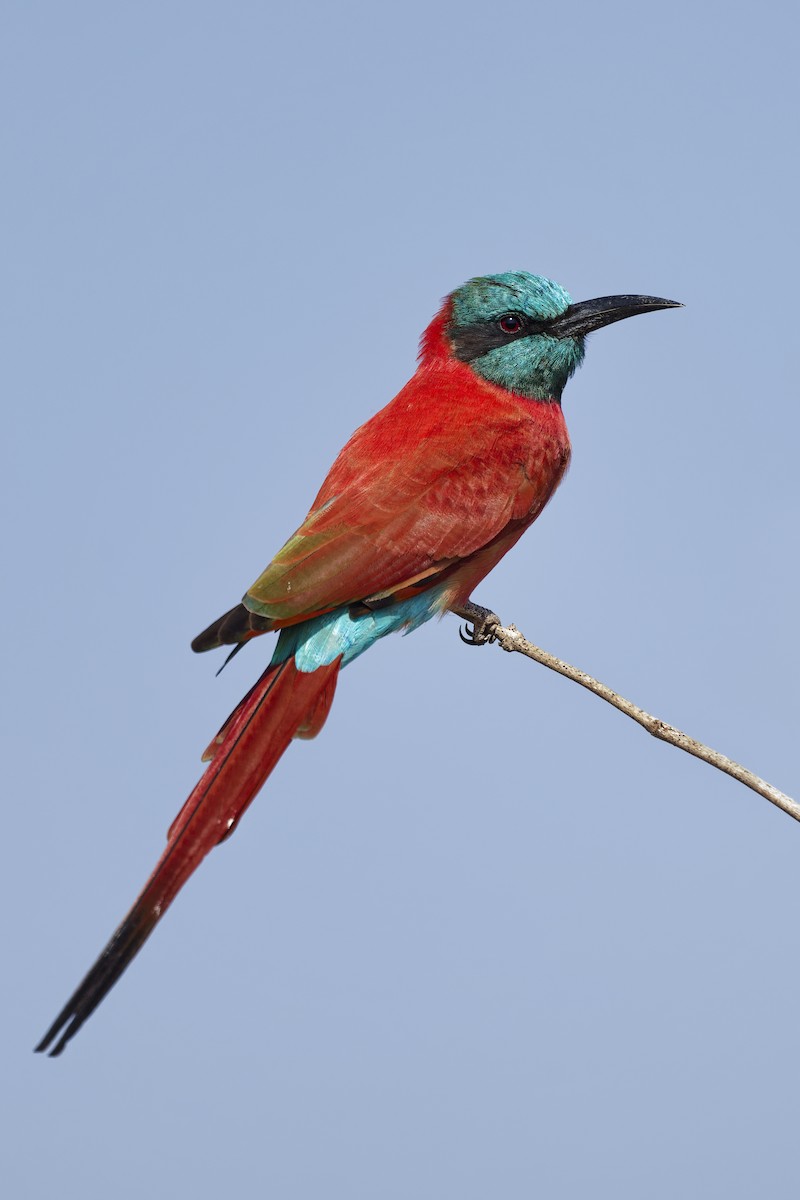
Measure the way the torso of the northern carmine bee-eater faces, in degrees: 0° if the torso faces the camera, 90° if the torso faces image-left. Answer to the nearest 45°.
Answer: approximately 270°
